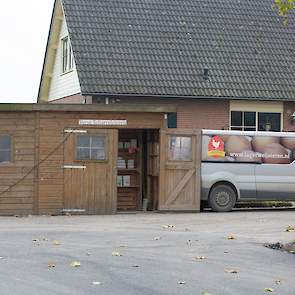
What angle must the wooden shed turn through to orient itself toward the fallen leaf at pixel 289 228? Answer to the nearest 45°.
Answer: approximately 45° to its left

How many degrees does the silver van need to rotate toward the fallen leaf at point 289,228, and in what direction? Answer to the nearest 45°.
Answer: approximately 90° to its right

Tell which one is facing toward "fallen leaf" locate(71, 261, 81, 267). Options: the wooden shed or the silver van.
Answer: the wooden shed

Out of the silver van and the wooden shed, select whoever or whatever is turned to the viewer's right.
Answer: the silver van

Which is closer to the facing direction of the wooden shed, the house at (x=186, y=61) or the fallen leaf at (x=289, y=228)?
the fallen leaf

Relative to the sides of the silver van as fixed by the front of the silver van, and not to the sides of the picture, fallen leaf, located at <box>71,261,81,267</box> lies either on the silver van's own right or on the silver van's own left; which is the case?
on the silver van's own right

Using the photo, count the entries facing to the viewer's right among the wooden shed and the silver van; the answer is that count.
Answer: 1

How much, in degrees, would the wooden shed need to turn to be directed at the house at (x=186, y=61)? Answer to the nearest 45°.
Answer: approximately 135° to its left

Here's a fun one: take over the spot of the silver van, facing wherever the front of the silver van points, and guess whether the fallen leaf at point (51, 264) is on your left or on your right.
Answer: on your right

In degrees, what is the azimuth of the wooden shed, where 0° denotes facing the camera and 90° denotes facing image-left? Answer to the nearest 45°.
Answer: approximately 0°

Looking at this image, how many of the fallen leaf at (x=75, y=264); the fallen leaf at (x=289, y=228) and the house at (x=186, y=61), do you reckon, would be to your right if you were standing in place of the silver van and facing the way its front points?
2

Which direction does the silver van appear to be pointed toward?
to the viewer's right

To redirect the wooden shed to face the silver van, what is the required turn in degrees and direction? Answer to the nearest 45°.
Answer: approximately 90° to its left
